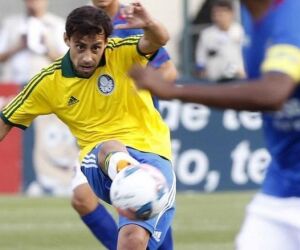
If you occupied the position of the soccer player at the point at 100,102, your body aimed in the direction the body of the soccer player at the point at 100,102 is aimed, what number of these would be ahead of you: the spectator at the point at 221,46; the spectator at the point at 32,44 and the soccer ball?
1

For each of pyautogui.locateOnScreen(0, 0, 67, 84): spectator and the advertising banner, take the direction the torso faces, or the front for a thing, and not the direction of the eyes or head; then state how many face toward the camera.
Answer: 2

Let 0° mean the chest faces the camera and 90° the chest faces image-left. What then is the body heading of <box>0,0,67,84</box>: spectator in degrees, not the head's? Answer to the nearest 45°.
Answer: approximately 0°

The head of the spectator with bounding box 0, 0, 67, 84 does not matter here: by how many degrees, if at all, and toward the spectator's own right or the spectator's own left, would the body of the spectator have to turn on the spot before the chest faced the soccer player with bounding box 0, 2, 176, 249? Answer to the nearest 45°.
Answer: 0° — they already face them

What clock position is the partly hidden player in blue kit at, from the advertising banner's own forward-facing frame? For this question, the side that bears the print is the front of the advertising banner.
The partly hidden player in blue kit is roughly at 12 o'clock from the advertising banner.
